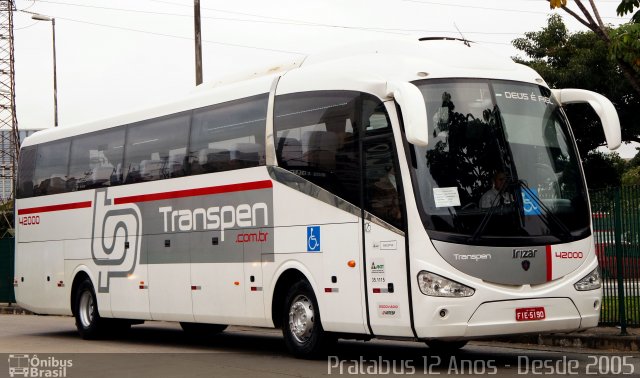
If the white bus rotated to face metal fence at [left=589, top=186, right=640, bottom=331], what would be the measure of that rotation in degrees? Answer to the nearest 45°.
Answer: approximately 90° to its left

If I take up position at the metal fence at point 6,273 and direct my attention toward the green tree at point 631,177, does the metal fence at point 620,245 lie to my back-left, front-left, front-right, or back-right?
front-right

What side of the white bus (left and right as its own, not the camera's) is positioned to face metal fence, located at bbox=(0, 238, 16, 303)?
back

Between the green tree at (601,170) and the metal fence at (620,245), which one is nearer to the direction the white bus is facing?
the metal fence

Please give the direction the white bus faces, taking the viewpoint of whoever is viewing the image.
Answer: facing the viewer and to the right of the viewer

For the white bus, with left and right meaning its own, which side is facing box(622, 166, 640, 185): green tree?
left
